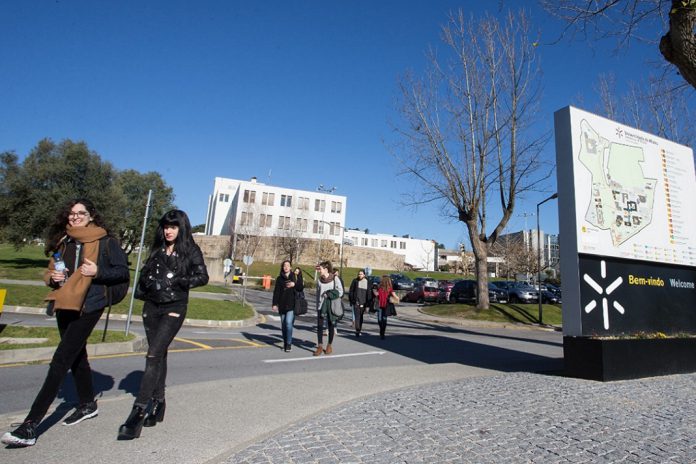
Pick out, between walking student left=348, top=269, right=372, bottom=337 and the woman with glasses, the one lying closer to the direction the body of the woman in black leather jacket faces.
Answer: the woman with glasses

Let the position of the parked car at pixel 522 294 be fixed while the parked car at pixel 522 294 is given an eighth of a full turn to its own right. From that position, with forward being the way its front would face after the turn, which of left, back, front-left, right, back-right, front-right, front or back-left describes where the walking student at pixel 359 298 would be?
front

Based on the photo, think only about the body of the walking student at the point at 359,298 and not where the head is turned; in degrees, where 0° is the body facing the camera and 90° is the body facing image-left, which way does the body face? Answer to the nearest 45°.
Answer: approximately 0°

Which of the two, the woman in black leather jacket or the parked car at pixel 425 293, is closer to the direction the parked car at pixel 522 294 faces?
the woman in black leather jacket

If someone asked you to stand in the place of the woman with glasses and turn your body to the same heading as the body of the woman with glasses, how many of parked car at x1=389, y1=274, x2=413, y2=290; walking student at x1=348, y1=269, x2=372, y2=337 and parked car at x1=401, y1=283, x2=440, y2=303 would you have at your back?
3

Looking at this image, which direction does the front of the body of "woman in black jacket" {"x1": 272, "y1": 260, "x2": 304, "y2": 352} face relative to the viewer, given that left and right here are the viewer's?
facing the viewer

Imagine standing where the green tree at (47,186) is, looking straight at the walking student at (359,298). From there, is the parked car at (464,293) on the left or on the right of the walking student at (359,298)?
left

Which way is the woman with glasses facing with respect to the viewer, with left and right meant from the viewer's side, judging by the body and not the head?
facing the viewer and to the left of the viewer

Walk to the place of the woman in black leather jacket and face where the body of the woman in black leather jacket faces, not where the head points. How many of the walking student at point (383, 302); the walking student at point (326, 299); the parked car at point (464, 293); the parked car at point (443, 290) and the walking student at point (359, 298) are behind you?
5

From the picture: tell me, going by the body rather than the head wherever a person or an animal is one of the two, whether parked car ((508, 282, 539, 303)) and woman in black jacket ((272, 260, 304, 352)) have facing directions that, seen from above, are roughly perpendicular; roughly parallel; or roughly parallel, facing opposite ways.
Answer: roughly parallel

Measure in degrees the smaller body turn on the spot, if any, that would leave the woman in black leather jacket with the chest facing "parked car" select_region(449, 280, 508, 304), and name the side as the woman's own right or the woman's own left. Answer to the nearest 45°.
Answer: approximately 180°

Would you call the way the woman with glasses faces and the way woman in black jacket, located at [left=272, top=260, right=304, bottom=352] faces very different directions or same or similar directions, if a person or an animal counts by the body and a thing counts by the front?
same or similar directions

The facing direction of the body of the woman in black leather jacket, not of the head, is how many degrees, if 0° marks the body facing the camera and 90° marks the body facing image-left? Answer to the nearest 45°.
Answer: approximately 45°

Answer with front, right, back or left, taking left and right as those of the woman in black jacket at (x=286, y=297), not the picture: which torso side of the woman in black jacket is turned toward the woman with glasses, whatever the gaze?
front

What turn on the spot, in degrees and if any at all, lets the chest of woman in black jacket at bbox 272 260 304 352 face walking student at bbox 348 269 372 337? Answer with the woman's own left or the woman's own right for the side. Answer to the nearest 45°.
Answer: approximately 135° to the woman's own left

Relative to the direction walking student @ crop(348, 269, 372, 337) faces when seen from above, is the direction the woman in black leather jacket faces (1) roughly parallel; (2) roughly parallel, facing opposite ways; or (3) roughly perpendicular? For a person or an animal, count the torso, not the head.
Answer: roughly parallel

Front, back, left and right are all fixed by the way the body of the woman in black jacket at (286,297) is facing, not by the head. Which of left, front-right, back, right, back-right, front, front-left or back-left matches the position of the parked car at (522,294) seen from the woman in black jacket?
back-left
